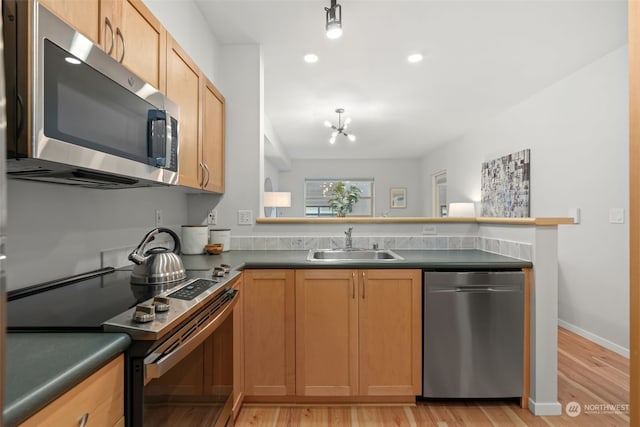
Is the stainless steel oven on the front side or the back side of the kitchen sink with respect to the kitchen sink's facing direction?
on the front side

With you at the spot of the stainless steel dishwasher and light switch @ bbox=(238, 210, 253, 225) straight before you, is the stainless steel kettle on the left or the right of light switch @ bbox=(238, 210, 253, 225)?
left

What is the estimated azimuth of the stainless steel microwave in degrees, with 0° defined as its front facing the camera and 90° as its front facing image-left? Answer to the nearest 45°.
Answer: approximately 315°

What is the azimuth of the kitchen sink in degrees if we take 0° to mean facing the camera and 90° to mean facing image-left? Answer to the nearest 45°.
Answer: approximately 0°

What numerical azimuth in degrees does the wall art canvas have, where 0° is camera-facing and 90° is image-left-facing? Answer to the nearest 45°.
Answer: approximately 45°

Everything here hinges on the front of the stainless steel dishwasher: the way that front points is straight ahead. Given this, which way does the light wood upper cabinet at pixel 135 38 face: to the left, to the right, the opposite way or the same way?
to the left

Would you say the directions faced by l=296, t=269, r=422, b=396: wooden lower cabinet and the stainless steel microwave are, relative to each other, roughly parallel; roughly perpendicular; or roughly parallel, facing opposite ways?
roughly perpendicular

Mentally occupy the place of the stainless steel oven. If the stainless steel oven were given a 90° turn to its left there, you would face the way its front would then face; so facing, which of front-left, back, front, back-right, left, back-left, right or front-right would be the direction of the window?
front

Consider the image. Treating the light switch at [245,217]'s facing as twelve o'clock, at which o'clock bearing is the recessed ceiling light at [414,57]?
The recessed ceiling light is roughly at 9 o'clock from the light switch.
